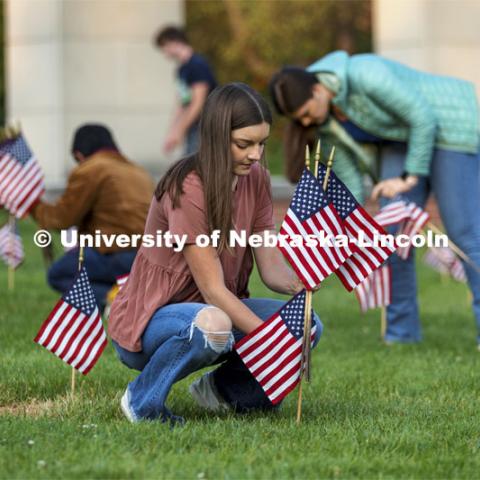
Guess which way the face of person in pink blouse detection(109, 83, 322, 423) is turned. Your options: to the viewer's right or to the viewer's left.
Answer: to the viewer's right

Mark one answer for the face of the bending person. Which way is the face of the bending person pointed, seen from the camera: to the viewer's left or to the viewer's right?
to the viewer's left

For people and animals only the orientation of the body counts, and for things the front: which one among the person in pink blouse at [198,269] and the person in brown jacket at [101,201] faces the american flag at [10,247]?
the person in brown jacket

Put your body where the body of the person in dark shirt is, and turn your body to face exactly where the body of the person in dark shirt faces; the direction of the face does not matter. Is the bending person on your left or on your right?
on your left

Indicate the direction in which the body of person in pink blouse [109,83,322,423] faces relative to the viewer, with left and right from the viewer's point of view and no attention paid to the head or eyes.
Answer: facing the viewer and to the right of the viewer

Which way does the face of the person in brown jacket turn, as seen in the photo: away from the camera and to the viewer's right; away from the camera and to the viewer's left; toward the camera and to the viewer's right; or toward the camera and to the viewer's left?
away from the camera and to the viewer's left

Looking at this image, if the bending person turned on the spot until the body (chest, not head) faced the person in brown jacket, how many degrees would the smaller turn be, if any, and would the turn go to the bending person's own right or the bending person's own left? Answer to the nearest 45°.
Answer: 0° — they already face them

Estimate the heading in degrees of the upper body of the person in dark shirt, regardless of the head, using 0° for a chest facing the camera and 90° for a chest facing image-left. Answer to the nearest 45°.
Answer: approximately 90°

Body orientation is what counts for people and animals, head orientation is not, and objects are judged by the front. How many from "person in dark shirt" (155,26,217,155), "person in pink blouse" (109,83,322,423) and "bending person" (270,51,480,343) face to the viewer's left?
2

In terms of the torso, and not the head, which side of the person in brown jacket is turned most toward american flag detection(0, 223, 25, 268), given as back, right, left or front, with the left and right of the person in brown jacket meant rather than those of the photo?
front

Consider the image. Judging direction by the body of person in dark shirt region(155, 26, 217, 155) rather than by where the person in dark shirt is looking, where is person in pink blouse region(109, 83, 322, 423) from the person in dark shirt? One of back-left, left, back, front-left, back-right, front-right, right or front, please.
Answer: left

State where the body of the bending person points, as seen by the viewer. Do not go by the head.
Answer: to the viewer's left

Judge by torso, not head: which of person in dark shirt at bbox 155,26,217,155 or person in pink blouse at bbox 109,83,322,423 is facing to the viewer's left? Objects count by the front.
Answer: the person in dark shirt

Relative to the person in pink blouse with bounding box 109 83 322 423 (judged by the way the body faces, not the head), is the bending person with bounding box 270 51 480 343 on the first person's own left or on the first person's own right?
on the first person's own left

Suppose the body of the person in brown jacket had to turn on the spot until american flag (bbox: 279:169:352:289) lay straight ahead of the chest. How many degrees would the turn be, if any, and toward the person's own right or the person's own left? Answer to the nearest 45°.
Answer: approximately 135° to the person's own left

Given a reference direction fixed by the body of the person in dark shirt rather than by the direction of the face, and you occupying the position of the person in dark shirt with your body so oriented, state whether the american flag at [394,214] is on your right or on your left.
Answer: on your left

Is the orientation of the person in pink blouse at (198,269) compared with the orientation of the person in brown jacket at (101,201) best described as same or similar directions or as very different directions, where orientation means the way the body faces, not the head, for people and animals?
very different directions
